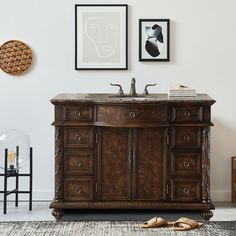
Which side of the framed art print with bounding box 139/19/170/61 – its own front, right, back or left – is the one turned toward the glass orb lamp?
right

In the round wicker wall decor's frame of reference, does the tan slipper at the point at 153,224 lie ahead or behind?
ahead

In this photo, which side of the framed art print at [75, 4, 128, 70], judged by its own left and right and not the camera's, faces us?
front

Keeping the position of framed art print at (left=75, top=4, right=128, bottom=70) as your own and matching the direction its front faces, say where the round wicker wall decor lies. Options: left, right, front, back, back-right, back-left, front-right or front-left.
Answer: right

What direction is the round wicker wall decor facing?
toward the camera

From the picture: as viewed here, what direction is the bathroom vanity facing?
toward the camera

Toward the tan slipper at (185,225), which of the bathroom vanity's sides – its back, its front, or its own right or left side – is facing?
front
